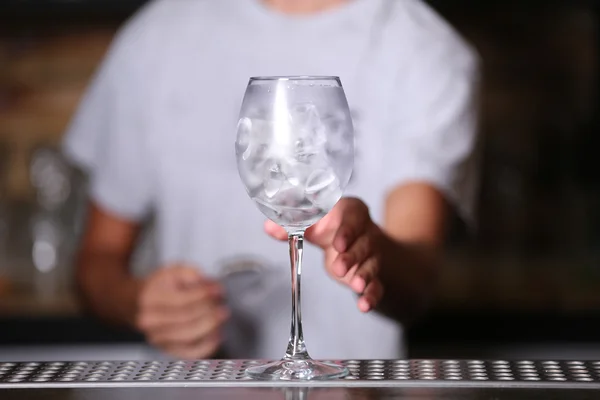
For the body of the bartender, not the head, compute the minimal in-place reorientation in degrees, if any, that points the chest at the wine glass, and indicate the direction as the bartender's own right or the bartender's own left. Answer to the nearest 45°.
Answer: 0° — they already face it

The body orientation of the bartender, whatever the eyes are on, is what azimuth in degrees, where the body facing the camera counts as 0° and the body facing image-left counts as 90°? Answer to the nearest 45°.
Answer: approximately 0°

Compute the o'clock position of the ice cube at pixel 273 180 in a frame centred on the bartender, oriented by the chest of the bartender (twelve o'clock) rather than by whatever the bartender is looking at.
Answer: The ice cube is roughly at 12 o'clock from the bartender.

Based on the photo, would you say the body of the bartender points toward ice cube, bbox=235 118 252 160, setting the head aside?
yes

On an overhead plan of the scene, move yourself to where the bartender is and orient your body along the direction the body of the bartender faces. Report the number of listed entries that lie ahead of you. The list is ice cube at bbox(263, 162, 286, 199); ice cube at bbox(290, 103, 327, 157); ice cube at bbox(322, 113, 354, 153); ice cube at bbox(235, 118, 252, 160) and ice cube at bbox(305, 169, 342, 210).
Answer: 5

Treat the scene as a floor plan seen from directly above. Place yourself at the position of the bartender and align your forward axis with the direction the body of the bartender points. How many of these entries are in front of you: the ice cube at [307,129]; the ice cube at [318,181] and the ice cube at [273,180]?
3
